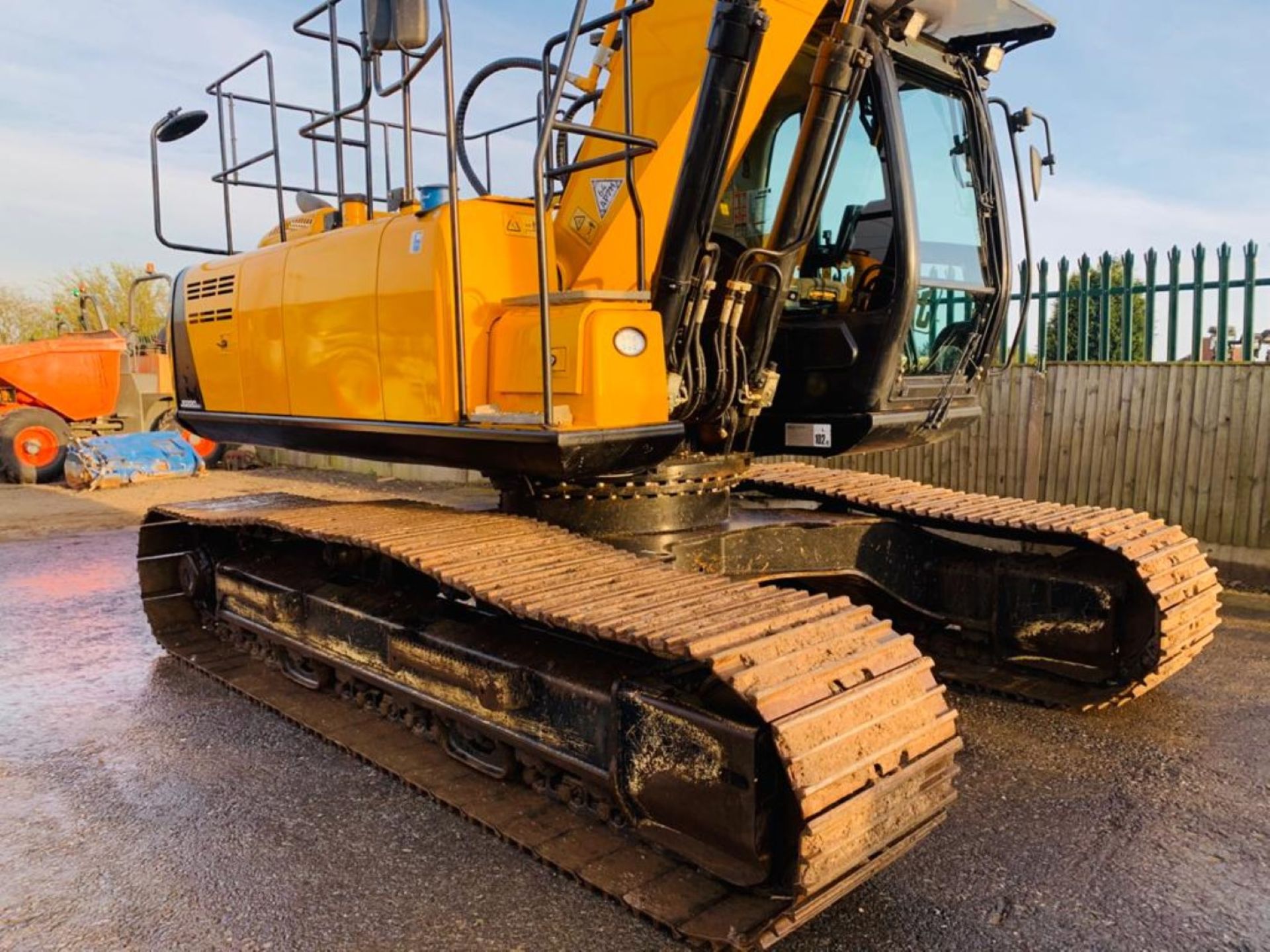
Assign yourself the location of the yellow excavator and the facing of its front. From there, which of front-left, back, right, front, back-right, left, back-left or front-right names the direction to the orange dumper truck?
back

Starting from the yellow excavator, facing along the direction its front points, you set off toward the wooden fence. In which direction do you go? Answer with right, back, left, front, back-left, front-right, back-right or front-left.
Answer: left

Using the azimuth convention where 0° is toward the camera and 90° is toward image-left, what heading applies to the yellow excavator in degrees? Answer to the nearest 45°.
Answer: approximately 315°

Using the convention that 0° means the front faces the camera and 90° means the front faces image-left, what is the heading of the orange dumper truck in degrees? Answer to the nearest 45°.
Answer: approximately 90°

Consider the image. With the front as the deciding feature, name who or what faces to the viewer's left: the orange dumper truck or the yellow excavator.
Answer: the orange dumper truck

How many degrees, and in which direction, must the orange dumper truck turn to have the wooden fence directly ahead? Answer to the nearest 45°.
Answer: approximately 135° to its left

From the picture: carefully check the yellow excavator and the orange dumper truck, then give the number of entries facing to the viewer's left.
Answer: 1

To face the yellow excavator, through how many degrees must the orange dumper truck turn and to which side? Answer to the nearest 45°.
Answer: approximately 90° to its left
